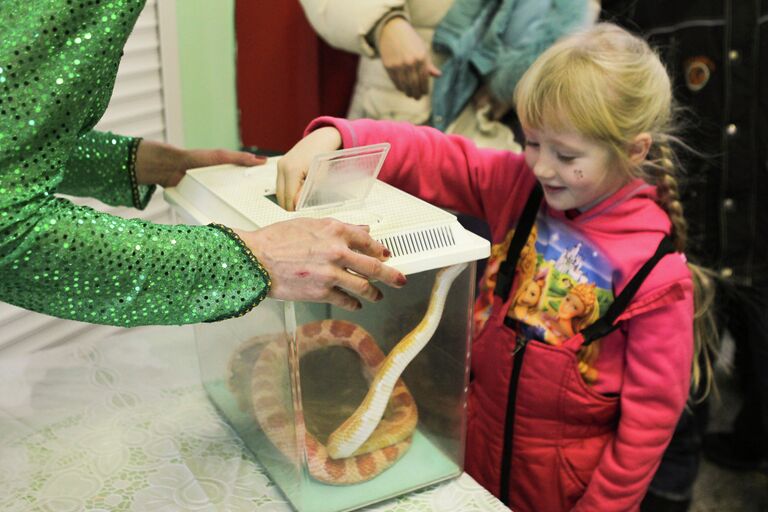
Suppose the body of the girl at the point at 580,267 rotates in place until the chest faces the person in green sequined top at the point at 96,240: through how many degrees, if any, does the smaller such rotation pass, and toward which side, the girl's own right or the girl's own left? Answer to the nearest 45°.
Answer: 0° — they already face them

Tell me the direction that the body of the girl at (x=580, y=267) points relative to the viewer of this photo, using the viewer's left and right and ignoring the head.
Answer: facing the viewer and to the left of the viewer

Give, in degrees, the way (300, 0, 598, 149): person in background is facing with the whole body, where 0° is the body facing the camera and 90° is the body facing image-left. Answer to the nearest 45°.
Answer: approximately 0°

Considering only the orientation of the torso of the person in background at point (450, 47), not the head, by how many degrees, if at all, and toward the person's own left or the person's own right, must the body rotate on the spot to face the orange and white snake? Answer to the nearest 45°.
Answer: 0° — they already face it

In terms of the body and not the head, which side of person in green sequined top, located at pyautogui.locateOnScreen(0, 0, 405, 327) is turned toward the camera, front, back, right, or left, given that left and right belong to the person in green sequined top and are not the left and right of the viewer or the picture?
right

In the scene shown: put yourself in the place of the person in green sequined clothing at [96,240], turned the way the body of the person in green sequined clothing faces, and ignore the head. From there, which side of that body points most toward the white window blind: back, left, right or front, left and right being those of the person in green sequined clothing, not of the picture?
left
